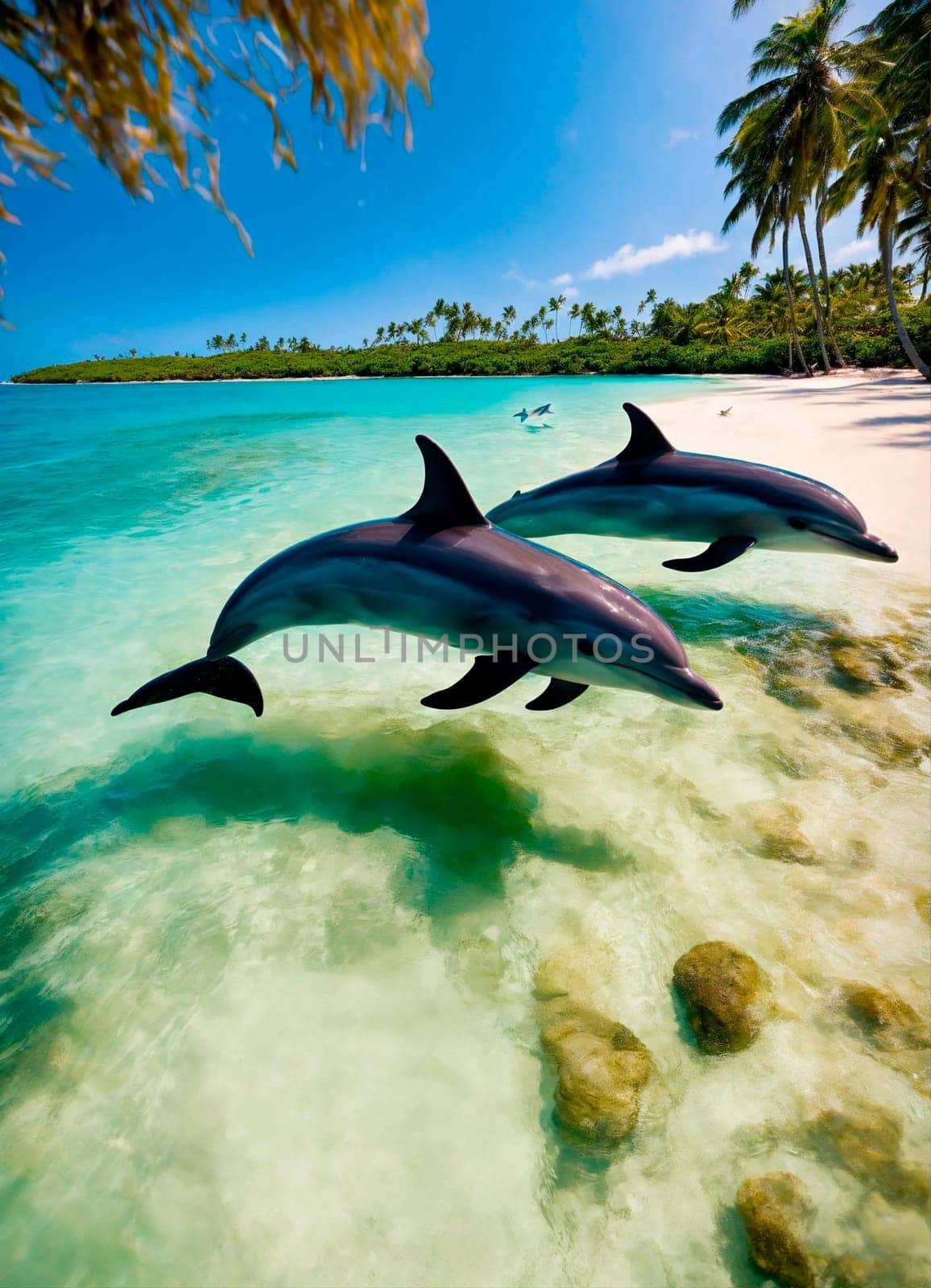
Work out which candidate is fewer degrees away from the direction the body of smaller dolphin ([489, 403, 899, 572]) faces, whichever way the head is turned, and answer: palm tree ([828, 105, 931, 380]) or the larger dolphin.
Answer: the palm tree

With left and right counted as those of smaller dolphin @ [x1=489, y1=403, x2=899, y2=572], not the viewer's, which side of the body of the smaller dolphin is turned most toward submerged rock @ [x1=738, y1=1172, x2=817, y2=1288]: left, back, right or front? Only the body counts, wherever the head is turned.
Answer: right

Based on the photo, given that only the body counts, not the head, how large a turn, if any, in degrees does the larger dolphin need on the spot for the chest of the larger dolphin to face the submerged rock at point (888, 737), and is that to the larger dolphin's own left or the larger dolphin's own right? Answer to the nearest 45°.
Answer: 0° — it already faces it

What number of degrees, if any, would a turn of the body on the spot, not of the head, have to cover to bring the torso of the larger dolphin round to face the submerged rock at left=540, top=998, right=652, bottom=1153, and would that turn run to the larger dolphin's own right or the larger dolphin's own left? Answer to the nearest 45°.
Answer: approximately 90° to the larger dolphin's own right

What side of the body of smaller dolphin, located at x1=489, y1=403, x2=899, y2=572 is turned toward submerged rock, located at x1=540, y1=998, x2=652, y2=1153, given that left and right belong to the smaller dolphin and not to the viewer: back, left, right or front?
right

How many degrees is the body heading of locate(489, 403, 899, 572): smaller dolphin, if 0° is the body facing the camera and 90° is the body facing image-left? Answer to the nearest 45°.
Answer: approximately 270°

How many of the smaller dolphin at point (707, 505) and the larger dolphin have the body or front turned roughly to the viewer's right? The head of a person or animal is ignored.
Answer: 2

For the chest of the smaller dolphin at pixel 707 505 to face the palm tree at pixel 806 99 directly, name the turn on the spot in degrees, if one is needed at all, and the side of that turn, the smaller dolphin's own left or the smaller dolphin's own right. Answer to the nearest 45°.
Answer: approximately 90° to the smaller dolphin's own left

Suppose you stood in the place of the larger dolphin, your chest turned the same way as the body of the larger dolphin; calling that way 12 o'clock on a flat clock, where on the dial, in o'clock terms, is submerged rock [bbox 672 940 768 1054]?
The submerged rock is roughly at 2 o'clock from the larger dolphin.

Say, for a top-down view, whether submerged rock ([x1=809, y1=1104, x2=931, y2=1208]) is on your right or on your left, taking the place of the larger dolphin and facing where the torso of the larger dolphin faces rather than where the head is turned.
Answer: on your right

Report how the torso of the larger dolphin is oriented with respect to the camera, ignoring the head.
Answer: to the viewer's right

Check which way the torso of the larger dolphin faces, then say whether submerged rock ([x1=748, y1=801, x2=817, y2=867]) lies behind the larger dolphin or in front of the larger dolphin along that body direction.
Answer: in front
